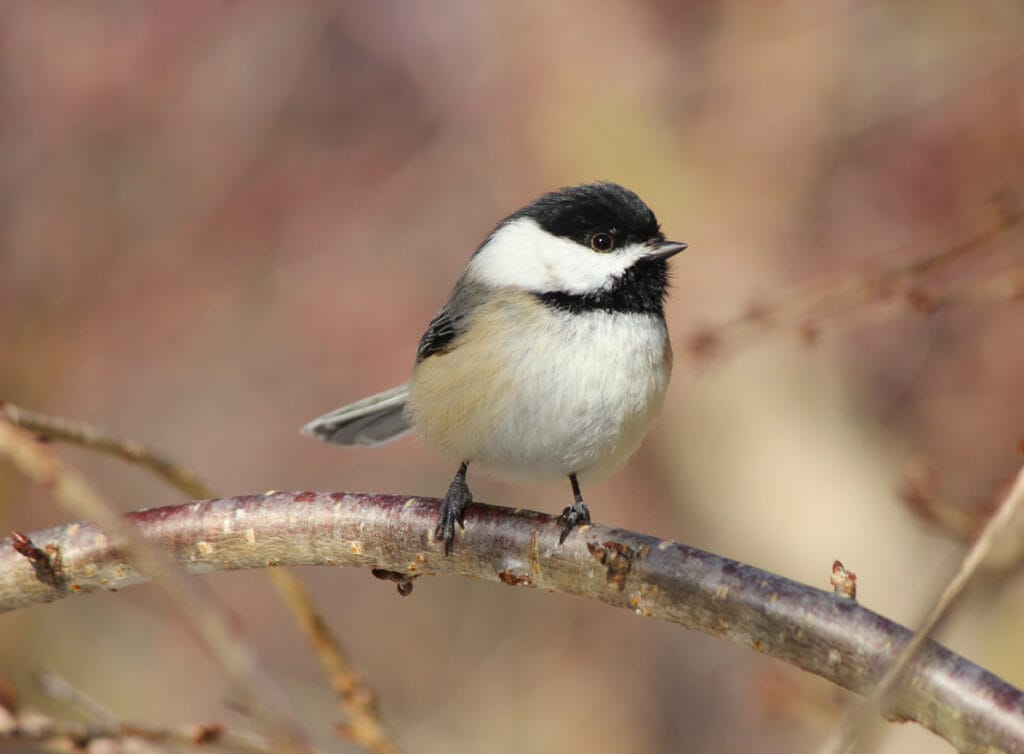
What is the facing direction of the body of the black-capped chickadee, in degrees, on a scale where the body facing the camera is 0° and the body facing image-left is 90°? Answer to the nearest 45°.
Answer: approximately 315°

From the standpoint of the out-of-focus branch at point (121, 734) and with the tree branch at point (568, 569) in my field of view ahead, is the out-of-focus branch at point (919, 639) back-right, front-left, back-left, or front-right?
front-right

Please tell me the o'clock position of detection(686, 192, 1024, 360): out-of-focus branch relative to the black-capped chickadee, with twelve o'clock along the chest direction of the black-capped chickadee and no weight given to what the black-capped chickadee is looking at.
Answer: The out-of-focus branch is roughly at 8 o'clock from the black-capped chickadee.
